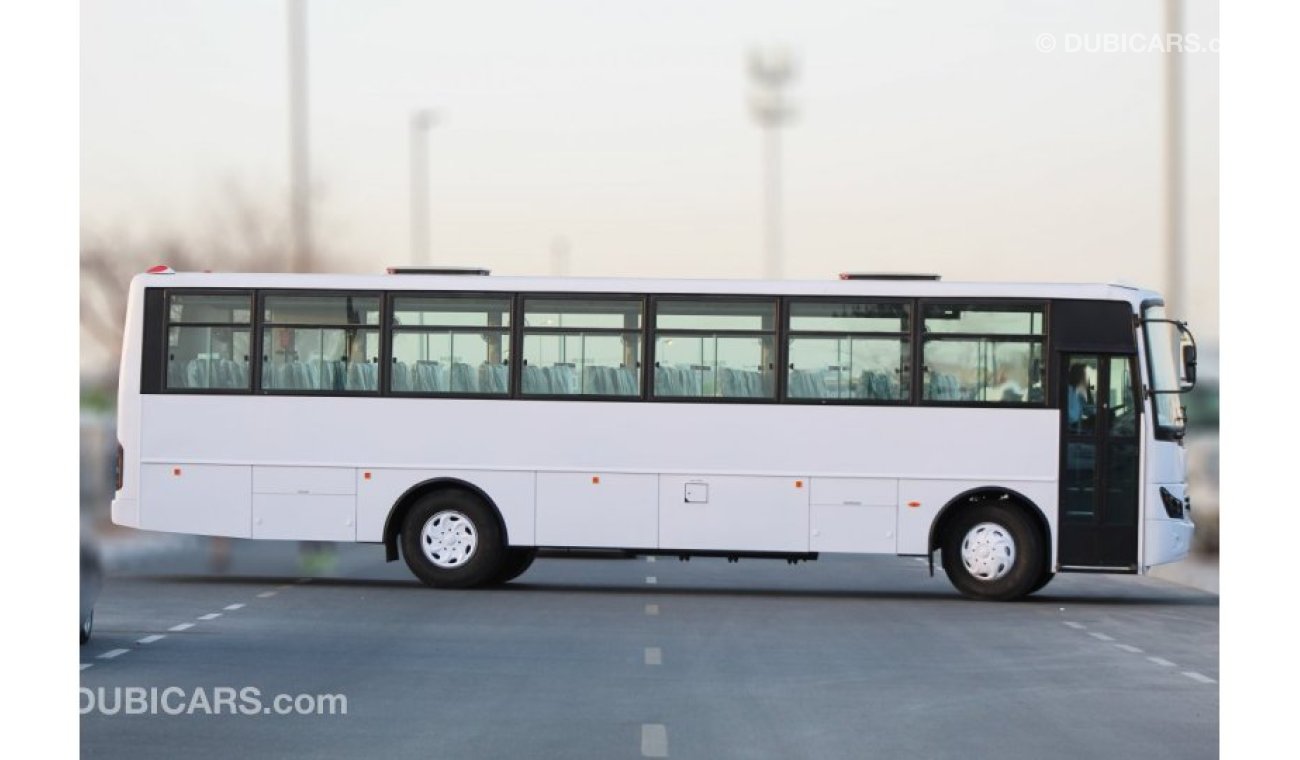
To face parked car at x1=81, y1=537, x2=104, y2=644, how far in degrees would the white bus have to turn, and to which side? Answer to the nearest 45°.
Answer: approximately 135° to its right

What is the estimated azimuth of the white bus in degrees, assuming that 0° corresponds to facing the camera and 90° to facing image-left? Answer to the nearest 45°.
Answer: approximately 270°
